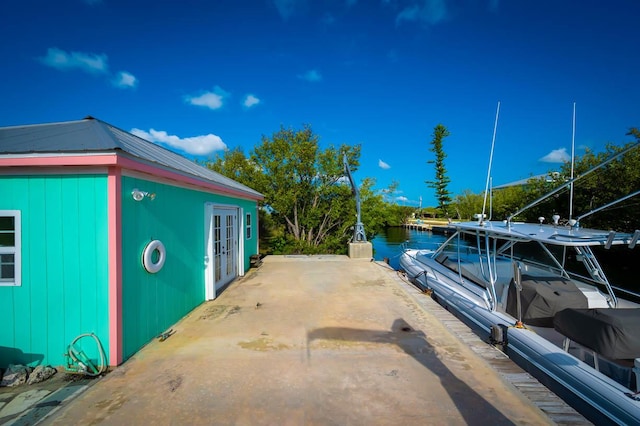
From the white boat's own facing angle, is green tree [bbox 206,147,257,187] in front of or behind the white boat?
in front

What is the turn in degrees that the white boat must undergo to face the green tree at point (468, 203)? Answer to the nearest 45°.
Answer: approximately 45° to its right

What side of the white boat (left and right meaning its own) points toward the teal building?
left

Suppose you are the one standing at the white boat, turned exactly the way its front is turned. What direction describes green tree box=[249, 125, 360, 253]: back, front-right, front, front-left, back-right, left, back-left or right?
front

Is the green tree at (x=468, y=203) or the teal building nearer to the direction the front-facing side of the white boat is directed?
the green tree

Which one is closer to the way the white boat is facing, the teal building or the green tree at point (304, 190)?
the green tree

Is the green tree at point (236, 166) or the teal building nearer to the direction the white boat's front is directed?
the green tree

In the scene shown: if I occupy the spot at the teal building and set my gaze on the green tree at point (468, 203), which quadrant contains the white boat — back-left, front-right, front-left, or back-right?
front-right

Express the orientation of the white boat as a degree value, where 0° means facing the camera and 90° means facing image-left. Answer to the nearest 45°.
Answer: approximately 135°
